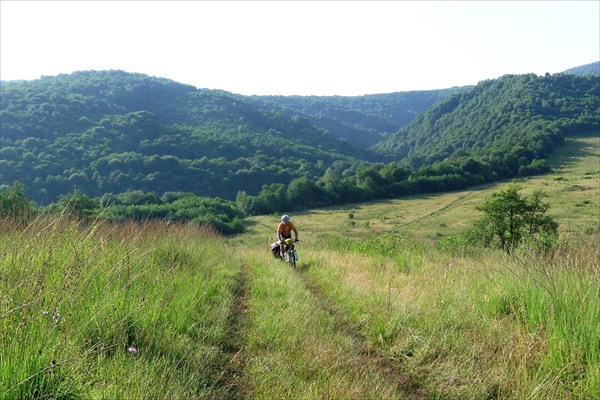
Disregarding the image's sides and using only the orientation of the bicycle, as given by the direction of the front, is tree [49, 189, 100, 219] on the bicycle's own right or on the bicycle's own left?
on the bicycle's own right

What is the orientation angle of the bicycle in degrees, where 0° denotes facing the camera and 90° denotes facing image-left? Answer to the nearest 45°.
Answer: approximately 0°

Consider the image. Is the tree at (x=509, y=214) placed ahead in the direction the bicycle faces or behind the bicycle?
behind
